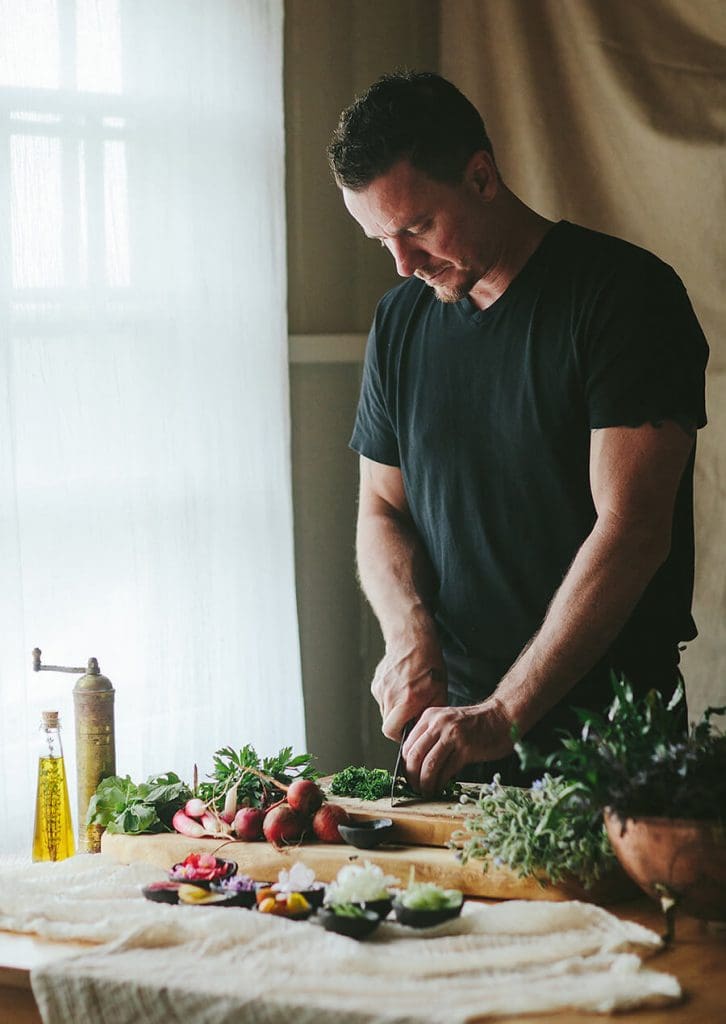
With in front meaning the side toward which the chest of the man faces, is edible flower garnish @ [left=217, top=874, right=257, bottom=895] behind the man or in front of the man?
in front

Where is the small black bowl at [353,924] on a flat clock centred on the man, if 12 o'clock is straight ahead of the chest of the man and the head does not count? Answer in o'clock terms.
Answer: The small black bowl is roughly at 11 o'clock from the man.

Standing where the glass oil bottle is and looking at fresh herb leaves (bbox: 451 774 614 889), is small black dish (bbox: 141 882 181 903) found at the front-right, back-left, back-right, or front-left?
front-right

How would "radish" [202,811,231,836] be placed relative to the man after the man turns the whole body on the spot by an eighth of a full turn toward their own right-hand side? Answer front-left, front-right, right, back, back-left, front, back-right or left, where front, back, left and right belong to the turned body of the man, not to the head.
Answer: front-left

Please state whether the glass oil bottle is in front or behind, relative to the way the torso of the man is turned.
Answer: in front

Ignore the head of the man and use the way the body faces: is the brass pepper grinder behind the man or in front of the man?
in front

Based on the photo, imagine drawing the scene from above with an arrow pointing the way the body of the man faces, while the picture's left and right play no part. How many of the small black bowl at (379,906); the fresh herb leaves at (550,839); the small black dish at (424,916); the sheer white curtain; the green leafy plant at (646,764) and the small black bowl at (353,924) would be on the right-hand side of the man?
1

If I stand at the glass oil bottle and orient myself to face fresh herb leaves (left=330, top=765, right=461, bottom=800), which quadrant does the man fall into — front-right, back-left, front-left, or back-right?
front-left

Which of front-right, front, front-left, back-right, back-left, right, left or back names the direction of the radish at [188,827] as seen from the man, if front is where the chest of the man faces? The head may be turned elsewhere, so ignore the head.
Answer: front

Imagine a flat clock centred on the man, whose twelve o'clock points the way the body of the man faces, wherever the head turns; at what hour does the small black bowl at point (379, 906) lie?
The small black bowl is roughly at 11 o'clock from the man.

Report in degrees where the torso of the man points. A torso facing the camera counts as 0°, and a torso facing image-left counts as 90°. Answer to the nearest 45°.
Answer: approximately 45°

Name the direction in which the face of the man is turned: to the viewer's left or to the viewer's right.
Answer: to the viewer's left

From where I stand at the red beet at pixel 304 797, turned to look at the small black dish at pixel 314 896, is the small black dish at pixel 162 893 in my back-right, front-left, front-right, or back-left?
front-right

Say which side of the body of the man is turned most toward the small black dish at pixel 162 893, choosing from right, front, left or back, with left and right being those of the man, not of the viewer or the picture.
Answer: front
